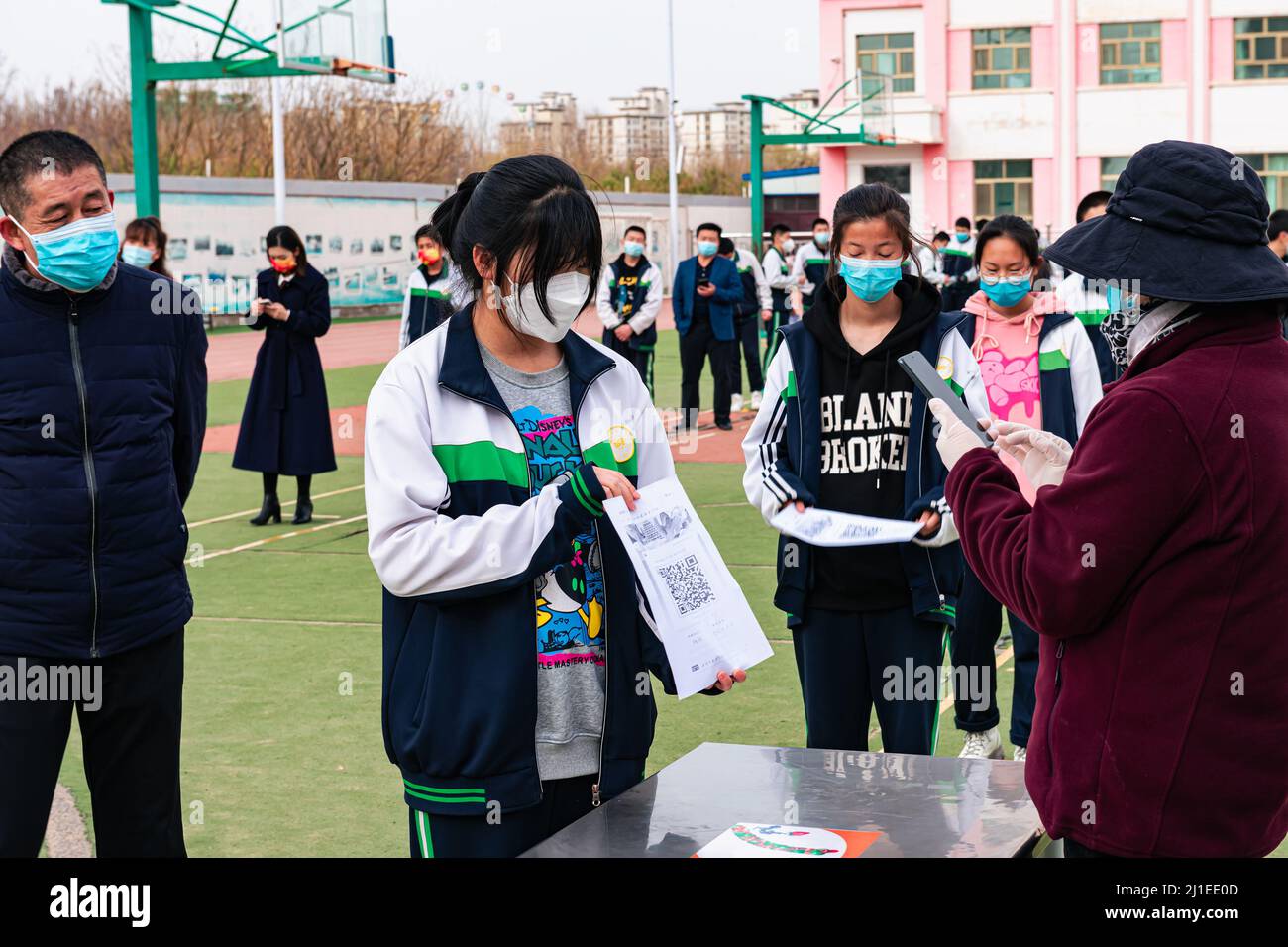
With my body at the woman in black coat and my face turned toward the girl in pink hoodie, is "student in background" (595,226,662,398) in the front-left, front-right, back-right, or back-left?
back-left

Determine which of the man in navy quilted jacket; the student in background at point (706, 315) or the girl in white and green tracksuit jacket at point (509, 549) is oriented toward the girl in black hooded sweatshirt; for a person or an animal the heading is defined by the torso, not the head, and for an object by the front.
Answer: the student in background

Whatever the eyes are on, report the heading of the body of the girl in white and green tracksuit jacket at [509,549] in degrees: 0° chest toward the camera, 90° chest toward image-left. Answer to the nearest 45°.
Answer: approximately 315°
